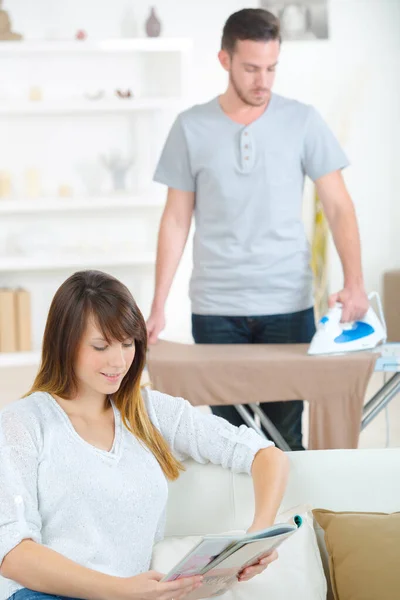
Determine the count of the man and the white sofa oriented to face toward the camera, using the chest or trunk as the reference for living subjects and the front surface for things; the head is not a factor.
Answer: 2

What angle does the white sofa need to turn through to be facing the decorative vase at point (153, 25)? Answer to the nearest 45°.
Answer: approximately 180°

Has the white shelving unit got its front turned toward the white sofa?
yes

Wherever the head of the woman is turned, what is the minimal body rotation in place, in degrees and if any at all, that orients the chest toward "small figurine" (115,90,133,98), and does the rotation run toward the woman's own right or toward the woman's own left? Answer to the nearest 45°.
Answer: approximately 135° to the woman's own left

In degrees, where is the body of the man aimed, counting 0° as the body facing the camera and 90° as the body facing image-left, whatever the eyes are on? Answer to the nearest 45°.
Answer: approximately 0°

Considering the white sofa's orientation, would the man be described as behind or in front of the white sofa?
behind

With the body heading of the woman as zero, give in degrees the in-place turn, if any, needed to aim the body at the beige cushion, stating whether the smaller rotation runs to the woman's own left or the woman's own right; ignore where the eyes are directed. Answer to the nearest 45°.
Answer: approximately 45° to the woman's own left

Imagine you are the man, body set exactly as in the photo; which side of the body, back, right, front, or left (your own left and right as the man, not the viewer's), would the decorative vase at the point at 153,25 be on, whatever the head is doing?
back
